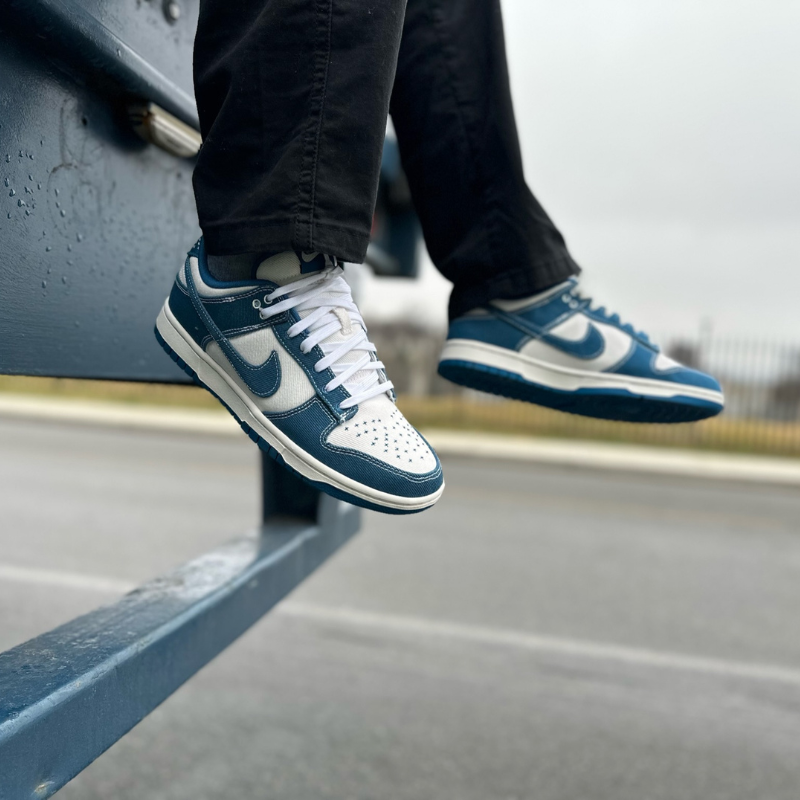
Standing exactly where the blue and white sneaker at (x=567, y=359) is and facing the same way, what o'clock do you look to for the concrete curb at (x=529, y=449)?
The concrete curb is roughly at 9 o'clock from the blue and white sneaker.

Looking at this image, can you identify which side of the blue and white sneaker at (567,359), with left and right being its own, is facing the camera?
right
